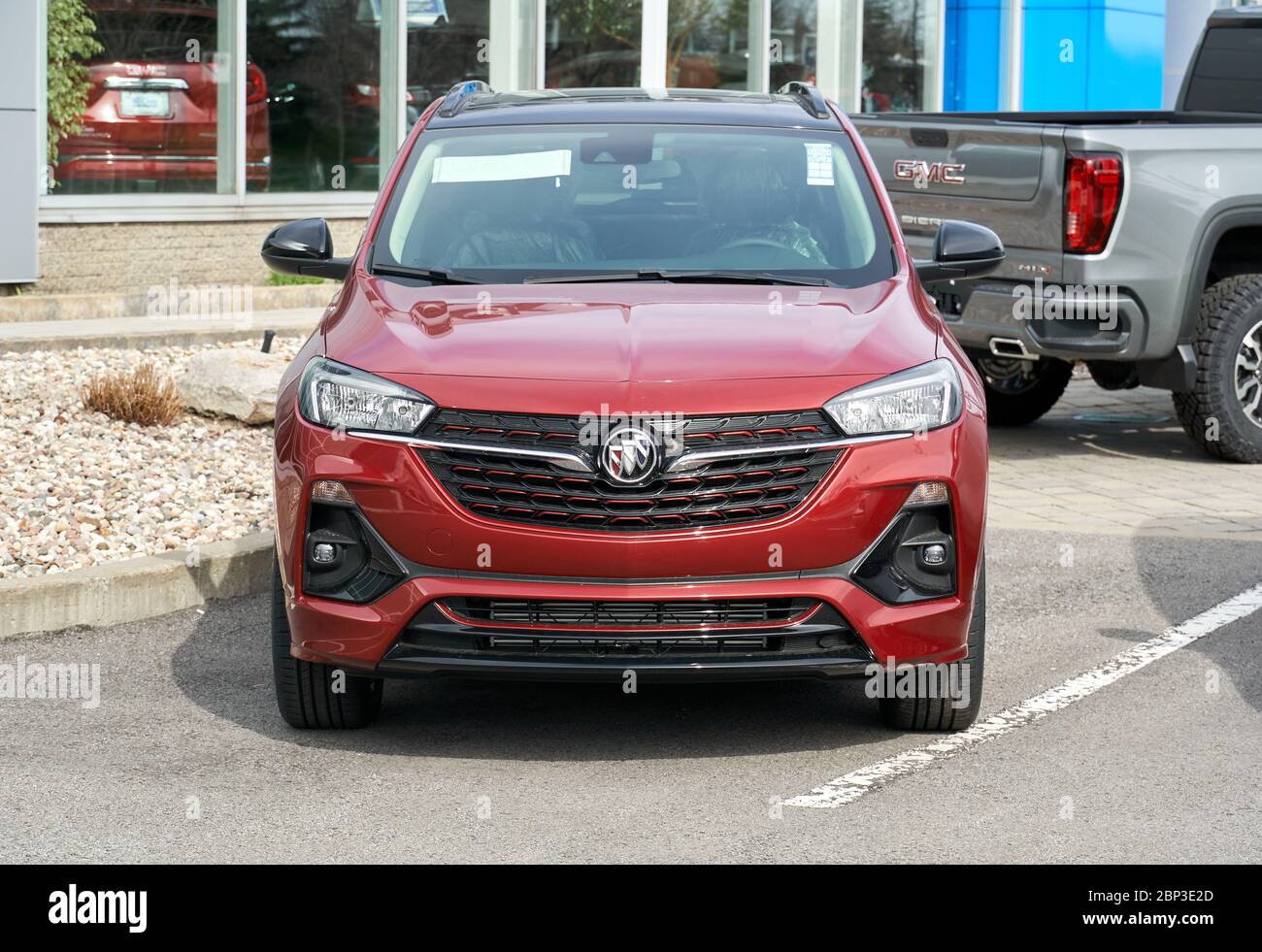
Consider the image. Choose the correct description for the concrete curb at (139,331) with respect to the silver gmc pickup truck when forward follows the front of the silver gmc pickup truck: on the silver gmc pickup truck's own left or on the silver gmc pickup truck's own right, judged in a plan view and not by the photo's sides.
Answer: on the silver gmc pickup truck's own left

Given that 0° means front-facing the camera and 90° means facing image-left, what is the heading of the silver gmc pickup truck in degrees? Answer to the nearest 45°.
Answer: approximately 225°

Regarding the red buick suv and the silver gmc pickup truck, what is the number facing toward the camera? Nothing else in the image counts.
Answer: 1

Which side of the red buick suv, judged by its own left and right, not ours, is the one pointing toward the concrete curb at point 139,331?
back

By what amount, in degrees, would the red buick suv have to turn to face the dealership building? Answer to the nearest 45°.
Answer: approximately 180°

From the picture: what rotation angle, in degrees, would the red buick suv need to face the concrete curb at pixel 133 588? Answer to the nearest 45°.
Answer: approximately 135° to its right

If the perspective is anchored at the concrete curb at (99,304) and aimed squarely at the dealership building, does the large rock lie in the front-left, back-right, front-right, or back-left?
back-right

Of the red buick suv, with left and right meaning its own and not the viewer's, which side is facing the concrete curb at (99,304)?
back

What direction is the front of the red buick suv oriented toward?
toward the camera
